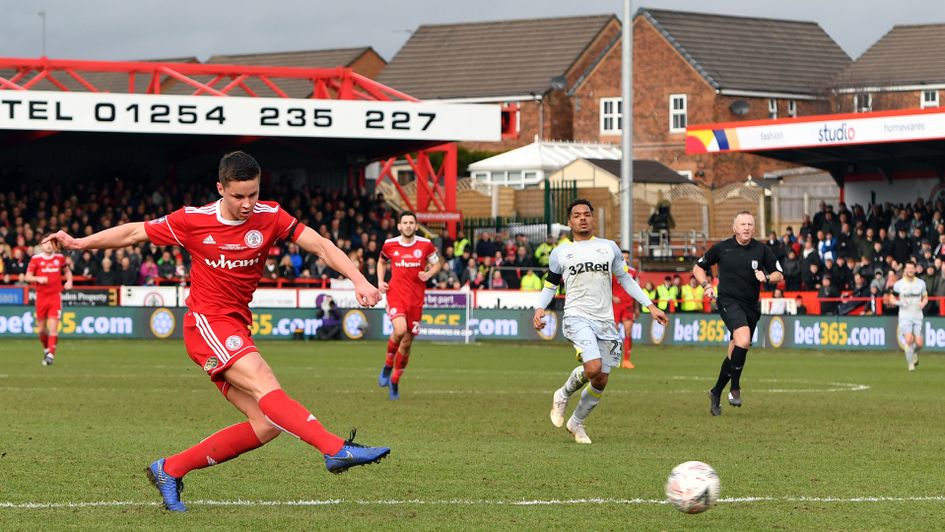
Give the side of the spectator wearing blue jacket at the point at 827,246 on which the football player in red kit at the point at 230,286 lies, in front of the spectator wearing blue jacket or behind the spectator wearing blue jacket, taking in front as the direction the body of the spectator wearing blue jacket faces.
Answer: in front

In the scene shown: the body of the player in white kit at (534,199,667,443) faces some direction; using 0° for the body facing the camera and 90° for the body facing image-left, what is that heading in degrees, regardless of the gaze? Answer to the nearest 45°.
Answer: approximately 0°

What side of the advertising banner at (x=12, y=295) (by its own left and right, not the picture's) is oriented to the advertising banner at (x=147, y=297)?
left

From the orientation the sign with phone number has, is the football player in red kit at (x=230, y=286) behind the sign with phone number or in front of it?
in front

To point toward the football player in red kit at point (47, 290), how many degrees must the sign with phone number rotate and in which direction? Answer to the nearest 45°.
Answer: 0° — it already faces them

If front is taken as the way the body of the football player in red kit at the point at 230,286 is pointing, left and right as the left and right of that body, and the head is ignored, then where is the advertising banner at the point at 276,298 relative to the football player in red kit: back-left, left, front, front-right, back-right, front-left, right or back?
back-left

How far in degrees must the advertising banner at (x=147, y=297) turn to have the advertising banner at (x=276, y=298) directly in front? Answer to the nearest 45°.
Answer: approximately 90° to its left
